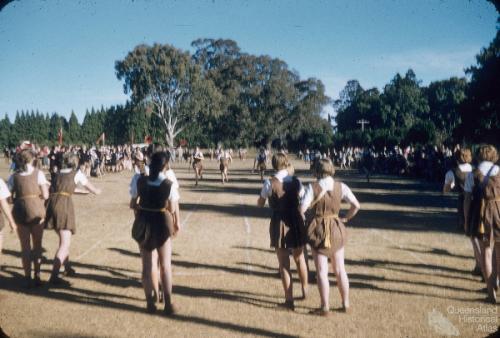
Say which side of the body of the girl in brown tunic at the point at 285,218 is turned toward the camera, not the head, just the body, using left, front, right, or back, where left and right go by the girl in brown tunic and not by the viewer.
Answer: back

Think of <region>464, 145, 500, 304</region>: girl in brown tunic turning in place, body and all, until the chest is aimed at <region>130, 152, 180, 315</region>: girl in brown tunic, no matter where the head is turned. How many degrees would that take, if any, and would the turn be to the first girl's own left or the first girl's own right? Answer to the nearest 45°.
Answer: approximately 135° to the first girl's own left

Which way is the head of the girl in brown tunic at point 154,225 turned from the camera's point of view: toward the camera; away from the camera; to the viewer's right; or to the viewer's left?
away from the camera

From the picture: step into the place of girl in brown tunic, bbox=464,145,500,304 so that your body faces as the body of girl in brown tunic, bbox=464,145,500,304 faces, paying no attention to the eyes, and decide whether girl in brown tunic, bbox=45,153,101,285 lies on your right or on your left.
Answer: on your left

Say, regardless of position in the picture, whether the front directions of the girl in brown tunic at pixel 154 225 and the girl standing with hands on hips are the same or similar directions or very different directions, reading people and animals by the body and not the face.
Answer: same or similar directions

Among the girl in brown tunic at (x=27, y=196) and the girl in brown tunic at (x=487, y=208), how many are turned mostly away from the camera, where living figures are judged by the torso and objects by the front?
2

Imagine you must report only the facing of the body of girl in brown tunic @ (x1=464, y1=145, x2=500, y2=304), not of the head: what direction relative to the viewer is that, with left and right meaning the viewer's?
facing away from the viewer

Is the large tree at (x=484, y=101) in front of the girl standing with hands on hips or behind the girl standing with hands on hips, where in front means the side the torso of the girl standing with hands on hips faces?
in front

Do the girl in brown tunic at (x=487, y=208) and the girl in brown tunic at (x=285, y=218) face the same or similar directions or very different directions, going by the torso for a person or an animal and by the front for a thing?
same or similar directions

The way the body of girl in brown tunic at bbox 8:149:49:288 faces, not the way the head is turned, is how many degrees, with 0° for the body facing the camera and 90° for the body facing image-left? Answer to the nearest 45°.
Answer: approximately 180°

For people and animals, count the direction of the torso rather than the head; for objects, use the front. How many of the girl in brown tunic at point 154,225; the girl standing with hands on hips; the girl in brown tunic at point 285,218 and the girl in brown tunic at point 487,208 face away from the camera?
4

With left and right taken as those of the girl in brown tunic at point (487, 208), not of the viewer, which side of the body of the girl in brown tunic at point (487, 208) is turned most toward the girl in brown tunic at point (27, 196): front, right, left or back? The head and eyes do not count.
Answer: left

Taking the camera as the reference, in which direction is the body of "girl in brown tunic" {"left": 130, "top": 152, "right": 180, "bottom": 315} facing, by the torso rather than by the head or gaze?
away from the camera

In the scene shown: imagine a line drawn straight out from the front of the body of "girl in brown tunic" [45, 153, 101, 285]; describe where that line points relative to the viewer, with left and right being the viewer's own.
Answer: facing away from the viewer and to the right of the viewer

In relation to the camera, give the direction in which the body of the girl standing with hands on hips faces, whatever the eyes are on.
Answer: away from the camera

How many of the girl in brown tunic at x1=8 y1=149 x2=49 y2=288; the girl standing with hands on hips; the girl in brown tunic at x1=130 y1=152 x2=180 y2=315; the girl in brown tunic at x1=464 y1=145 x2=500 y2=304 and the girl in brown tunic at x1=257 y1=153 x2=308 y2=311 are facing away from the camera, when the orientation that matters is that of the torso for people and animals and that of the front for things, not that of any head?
5

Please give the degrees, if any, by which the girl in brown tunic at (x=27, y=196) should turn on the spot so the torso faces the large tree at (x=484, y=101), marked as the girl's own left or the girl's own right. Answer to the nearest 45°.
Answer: approximately 45° to the girl's own right

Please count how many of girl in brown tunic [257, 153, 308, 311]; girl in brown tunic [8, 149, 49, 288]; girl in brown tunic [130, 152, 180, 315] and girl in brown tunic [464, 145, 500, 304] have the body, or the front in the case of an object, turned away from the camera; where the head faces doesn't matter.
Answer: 4

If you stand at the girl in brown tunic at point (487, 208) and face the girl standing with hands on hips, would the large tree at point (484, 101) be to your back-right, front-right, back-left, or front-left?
back-right
